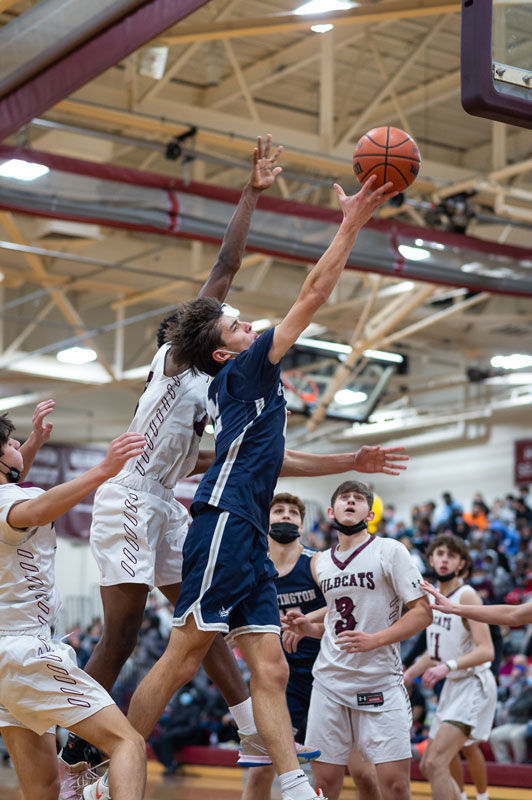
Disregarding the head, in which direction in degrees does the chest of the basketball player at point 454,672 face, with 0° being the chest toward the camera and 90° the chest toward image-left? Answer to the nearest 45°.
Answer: approximately 45°

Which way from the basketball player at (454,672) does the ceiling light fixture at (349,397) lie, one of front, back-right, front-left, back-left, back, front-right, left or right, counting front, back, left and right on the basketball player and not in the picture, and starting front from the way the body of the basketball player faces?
back-right

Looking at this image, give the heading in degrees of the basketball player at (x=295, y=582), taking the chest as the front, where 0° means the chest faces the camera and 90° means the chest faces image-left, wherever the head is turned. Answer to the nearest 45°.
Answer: approximately 0°

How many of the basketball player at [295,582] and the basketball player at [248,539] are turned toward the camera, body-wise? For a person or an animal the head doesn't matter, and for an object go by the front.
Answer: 1

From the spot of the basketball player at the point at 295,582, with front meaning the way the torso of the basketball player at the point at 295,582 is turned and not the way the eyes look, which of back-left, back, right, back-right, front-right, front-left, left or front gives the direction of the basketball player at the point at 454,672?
back-left

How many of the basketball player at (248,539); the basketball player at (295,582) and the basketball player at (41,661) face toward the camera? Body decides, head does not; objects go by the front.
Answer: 1

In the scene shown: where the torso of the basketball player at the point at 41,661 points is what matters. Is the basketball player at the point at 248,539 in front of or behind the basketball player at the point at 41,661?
in front

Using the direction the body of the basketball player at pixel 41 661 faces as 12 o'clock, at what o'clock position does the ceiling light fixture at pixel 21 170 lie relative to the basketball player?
The ceiling light fixture is roughly at 9 o'clock from the basketball player.

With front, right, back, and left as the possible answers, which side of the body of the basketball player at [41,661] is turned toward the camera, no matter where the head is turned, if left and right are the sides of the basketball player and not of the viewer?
right
